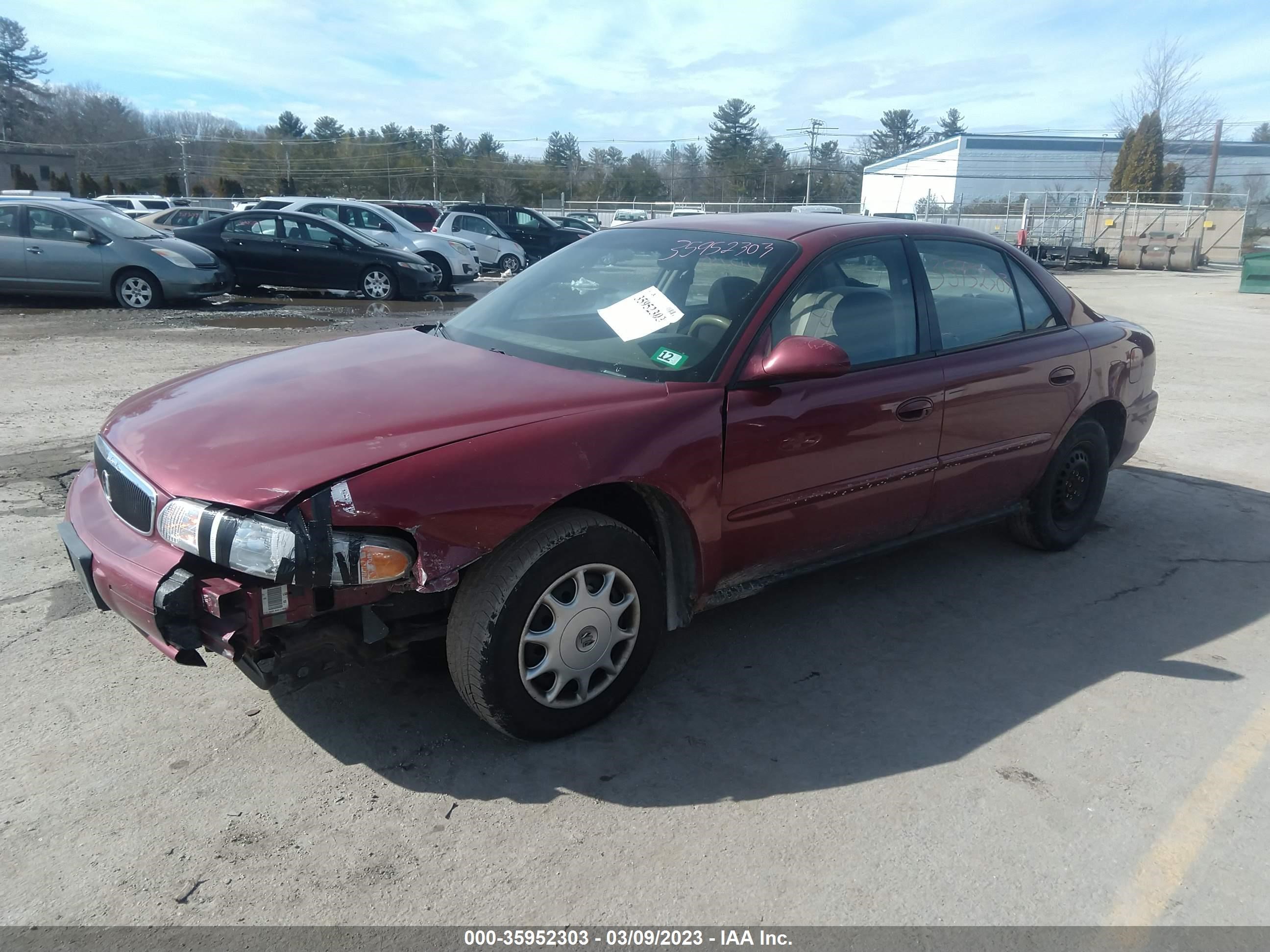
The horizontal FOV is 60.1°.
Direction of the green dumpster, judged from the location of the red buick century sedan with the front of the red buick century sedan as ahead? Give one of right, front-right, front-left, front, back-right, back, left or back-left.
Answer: back

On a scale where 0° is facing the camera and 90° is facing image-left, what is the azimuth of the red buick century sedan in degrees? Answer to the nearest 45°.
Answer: approximately 45°

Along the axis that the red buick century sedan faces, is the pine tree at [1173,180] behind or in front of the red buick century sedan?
behind

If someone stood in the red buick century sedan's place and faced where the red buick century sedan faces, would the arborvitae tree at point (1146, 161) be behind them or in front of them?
behind

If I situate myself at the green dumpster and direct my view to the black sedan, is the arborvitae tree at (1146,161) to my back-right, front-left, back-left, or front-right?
back-right

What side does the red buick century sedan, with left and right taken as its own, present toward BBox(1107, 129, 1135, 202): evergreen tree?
back

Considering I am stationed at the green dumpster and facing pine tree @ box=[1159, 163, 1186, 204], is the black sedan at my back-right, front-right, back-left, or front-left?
back-left

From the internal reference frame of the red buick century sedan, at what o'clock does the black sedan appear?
The black sedan is roughly at 4 o'clock from the red buick century sedan.
